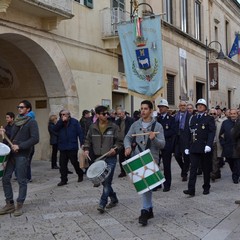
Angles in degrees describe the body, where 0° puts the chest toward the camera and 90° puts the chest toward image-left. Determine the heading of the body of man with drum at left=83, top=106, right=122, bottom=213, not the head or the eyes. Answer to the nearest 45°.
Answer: approximately 0°

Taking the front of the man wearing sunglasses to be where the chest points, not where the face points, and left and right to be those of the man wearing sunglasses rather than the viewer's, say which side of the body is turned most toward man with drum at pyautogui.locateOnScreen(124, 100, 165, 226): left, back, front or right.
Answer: left

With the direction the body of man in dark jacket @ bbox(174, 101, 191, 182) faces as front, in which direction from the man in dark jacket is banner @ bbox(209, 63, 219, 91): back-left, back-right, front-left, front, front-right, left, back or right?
back

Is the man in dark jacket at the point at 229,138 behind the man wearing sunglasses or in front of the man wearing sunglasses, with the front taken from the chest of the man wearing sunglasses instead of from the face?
behind

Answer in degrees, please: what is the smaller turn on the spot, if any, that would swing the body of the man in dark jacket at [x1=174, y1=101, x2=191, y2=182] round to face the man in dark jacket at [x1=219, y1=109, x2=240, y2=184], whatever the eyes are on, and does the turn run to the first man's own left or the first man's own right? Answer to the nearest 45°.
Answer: approximately 90° to the first man's own left

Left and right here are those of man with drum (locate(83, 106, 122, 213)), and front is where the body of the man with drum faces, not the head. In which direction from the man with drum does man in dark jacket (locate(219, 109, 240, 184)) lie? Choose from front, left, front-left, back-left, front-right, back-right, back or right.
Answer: back-left

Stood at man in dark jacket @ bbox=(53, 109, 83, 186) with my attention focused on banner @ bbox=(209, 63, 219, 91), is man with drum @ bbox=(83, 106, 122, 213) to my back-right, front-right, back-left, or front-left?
back-right

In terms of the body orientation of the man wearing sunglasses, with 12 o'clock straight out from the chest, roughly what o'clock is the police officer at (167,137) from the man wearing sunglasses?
The police officer is roughly at 7 o'clock from the man wearing sunglasses.
